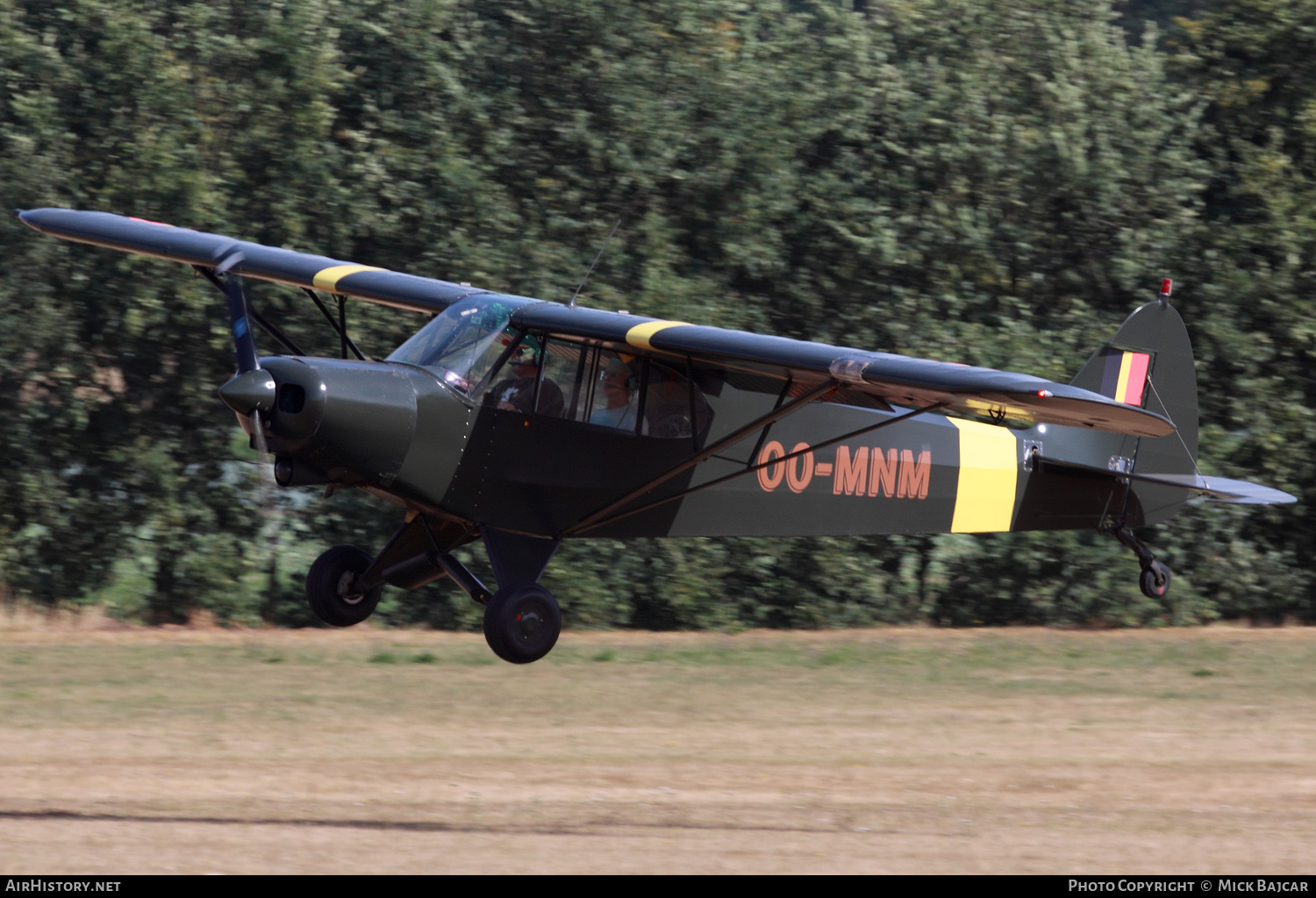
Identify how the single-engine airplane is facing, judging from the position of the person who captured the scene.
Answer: facing the viewer and to the left of the viewer
